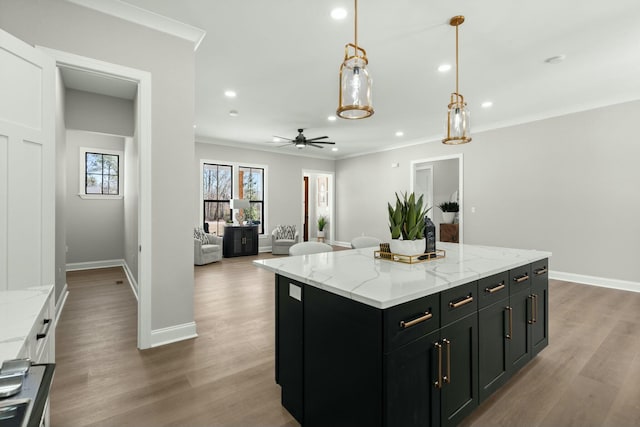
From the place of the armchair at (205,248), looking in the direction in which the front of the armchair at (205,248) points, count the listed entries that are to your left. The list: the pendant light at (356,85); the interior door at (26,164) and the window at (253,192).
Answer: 1

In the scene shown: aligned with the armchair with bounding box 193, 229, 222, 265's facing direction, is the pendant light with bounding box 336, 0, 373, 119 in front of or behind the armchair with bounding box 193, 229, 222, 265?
in front

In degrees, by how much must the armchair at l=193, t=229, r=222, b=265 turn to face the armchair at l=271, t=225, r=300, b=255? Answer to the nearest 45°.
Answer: approximately 45° to its left

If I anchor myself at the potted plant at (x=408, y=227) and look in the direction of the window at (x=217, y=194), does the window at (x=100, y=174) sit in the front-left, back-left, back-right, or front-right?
front-left

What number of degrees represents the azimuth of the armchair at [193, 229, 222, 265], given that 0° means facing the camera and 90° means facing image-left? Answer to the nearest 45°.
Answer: approximately 315°

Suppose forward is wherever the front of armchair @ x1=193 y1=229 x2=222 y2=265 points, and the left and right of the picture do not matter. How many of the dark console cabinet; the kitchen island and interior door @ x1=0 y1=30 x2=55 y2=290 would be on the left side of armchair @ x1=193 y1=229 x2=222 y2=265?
1

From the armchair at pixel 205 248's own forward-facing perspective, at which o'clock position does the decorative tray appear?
The decorative tray is roughly at 1 o'clock from the armchair.

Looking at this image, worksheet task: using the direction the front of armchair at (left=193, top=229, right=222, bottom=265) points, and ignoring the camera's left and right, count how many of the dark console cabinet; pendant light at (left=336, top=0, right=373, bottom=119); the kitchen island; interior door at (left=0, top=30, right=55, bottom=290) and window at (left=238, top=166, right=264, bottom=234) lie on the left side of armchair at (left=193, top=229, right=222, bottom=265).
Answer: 2

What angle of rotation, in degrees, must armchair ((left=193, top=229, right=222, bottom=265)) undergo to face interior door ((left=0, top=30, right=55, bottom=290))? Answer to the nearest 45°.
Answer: approximately 45° to its right

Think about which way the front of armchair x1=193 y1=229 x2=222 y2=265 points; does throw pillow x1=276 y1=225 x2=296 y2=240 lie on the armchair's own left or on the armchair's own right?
on the armchair's own left

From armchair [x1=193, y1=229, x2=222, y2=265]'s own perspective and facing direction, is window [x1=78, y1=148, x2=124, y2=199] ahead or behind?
behind

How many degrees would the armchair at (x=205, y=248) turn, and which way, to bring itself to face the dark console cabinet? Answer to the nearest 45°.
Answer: approximately 90° to its left

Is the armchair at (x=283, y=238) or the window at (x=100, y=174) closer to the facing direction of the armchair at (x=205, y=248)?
the armchair
